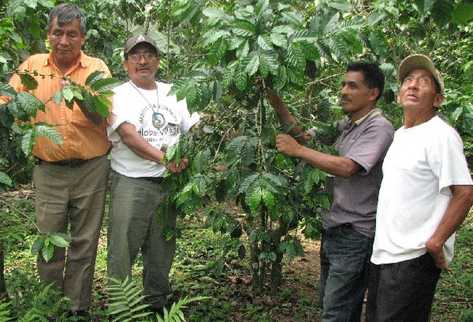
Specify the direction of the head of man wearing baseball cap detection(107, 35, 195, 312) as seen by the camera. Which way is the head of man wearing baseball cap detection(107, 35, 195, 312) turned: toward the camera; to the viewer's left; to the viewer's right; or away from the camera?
toward the camera

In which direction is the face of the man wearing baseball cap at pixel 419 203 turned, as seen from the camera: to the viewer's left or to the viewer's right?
to the viewer's left

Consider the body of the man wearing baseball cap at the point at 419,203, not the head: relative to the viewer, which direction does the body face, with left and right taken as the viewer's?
facing the viewer and to the left of the viewer

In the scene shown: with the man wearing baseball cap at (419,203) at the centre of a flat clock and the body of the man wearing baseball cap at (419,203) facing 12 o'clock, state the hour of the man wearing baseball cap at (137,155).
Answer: the man wearing baseball cap at (137,155) is roughly at 2 o'clock from the man wearing baseball cap at (419,203).
